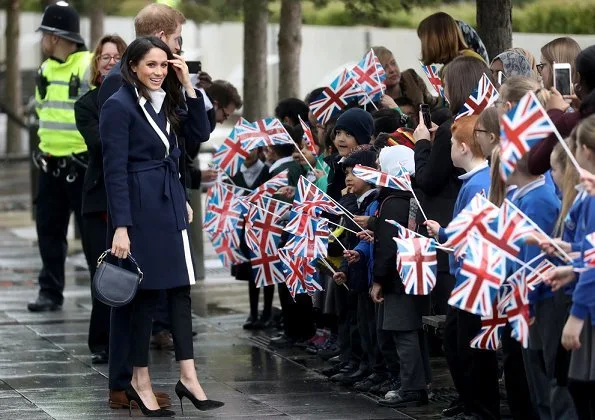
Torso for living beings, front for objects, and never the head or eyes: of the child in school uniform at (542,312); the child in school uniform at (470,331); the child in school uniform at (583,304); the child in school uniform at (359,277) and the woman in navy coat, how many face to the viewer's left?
4

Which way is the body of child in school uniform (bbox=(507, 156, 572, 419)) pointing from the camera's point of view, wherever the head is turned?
to the viewer's left

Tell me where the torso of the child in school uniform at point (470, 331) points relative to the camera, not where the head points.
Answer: to the viewer's left

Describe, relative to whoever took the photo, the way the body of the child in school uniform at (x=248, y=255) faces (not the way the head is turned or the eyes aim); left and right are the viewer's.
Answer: facing the viewer and to the left of the viewer

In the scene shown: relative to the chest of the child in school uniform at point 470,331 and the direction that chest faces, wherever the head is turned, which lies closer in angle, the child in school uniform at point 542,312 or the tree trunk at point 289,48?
the tree trunk

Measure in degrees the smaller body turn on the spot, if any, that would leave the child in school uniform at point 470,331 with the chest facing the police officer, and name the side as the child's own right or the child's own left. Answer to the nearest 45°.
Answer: approximately 45° to the child's own right

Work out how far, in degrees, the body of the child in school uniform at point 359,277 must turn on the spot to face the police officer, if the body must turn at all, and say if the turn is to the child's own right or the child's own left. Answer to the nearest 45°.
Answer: approximately 45° to the child's own right

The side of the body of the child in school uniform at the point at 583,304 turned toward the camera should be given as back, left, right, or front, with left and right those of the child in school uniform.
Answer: left

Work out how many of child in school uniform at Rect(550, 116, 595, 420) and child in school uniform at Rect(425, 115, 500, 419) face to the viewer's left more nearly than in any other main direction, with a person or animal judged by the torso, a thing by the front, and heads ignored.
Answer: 2

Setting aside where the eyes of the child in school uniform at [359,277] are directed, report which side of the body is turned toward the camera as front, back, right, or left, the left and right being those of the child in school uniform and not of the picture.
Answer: left

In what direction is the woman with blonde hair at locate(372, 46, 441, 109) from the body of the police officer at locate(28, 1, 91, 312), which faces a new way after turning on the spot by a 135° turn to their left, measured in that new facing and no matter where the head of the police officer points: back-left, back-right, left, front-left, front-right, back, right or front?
front-right

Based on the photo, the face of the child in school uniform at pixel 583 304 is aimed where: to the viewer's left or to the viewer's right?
to the viewer's left

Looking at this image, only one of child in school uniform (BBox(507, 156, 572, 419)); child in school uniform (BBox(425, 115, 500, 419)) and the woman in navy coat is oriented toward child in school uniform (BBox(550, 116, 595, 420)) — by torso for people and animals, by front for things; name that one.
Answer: the woman in navy coat
